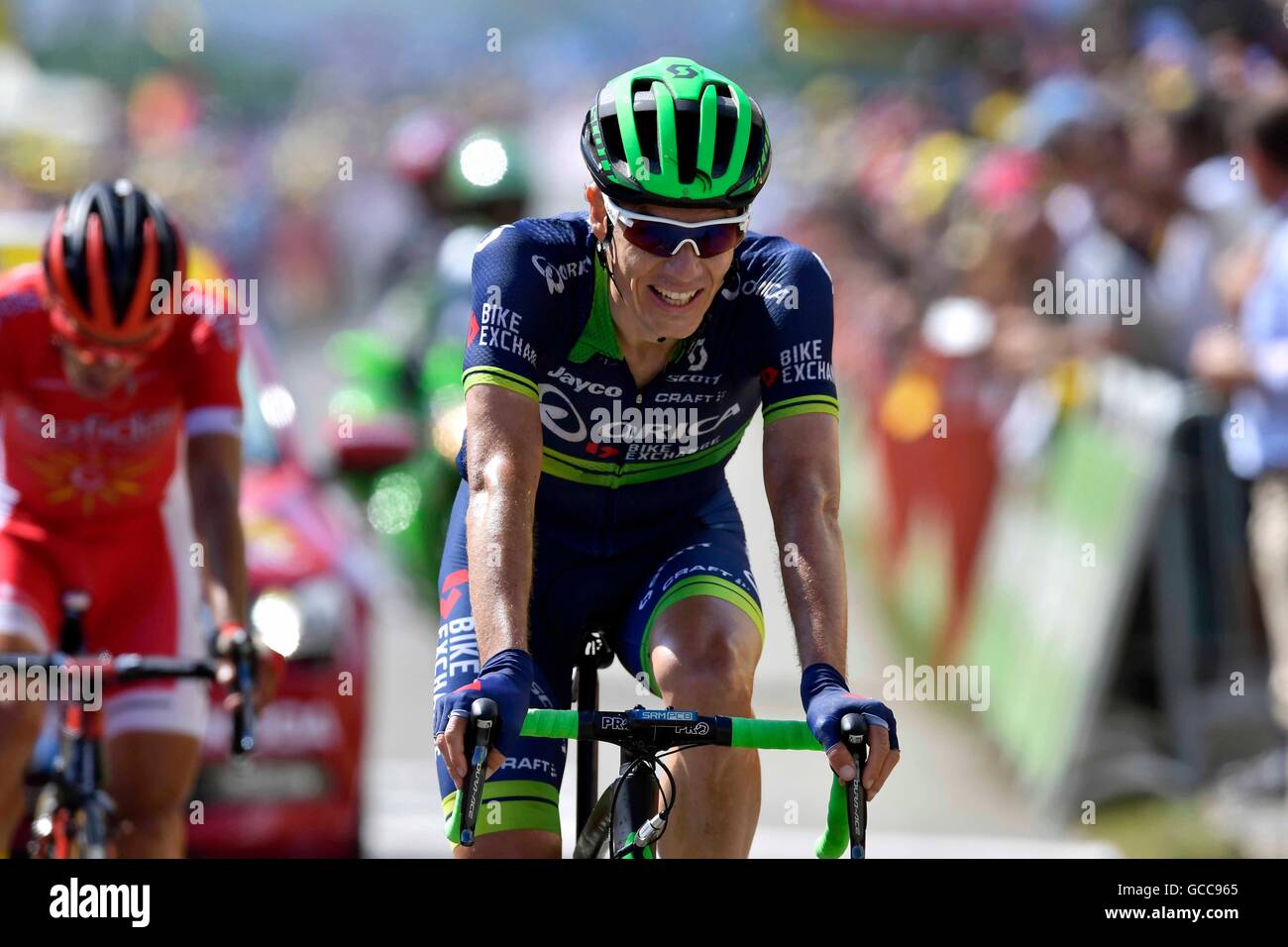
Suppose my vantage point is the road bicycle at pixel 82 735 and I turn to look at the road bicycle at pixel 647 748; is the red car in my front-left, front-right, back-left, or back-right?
back-left

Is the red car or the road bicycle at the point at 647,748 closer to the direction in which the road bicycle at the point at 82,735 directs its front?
the road bicycle

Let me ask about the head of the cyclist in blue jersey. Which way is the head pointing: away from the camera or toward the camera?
toward the camera

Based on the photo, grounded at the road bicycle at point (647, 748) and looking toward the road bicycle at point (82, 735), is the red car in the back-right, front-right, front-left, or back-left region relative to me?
front-right

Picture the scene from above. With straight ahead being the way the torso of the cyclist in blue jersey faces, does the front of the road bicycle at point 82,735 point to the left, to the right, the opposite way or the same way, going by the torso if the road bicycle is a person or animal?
the same way

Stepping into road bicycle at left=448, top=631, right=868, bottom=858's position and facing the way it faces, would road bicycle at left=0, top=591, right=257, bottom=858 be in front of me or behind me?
behind

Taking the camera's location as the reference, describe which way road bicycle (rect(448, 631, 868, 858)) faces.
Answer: facing the viewer

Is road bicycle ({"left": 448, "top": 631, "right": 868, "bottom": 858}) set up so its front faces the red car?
no

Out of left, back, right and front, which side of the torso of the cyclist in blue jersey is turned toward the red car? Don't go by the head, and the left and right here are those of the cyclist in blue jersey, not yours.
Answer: back

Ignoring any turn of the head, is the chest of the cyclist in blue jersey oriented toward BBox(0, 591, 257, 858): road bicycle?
no

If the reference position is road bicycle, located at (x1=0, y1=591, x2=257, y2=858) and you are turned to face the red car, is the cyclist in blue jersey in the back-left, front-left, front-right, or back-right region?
back-right

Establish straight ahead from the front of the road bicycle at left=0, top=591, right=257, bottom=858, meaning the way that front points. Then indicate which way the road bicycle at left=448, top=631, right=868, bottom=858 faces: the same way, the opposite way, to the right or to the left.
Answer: the same way

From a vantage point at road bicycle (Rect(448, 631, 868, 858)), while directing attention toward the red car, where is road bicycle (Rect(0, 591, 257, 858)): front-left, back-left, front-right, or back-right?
front-left

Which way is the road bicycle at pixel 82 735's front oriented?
toward the camera
